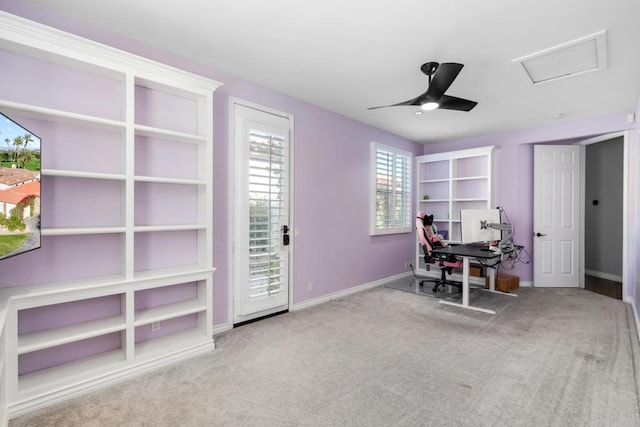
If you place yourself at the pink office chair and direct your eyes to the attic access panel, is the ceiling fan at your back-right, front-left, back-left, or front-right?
front-right

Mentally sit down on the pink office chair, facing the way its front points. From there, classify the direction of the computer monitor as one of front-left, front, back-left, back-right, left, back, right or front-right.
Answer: front-right

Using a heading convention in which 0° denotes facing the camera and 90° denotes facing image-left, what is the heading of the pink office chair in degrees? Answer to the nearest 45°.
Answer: approximately 270°

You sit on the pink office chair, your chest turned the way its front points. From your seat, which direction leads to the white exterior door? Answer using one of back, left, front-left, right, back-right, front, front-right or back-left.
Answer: back-right

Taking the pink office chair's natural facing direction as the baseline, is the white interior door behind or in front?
in front

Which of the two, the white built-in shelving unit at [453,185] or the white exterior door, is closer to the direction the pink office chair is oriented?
the white built-in shelving unit

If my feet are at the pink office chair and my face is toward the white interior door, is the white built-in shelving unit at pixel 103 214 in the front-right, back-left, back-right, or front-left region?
back-right

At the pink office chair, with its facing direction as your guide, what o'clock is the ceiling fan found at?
The ceiling fan is roughly at 3 o'clock from the pink office chair.

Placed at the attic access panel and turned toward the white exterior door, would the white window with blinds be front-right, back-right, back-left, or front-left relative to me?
front-right

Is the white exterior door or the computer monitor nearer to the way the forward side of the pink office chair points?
the computer monitor

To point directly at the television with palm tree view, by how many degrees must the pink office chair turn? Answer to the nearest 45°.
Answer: approximately 135° to its right

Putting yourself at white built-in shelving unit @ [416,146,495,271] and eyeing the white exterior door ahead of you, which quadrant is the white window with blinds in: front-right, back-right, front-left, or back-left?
front-right

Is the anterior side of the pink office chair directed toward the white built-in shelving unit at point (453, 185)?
no

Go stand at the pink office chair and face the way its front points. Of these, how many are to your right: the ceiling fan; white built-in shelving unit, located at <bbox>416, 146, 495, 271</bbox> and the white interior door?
1

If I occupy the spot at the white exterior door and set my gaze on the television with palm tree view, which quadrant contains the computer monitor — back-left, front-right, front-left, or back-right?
back-left
